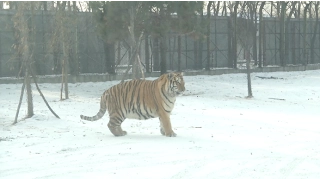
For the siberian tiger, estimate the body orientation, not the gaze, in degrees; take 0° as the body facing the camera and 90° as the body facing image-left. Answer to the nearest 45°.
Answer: approximately 270°
